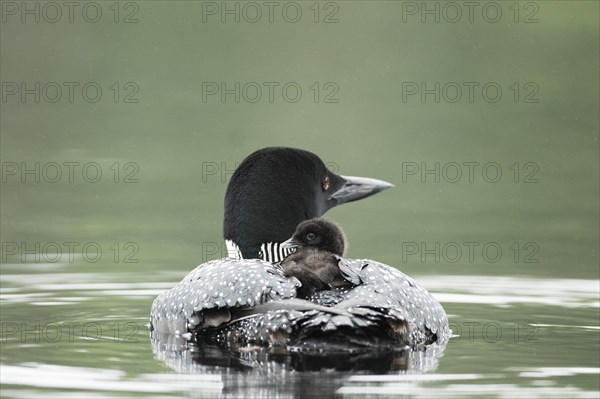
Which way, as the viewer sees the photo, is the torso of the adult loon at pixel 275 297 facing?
away from the camera

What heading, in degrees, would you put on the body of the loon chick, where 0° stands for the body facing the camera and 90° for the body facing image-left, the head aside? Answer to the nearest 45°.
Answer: approximately 90°
